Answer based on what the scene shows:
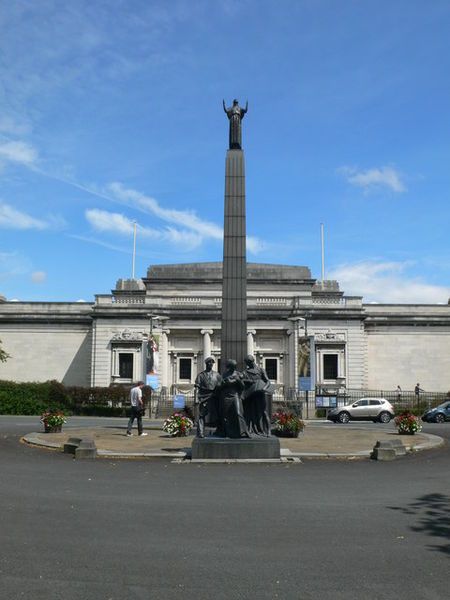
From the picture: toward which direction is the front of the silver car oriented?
to the viewer's left

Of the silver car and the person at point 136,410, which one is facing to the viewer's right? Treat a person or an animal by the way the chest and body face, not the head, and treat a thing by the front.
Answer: the person

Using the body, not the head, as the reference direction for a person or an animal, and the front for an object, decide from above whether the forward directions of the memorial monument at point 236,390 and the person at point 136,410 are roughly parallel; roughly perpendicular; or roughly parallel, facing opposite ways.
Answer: roughly perpendicular

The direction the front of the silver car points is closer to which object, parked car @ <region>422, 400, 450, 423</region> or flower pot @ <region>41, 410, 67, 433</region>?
the flower pot

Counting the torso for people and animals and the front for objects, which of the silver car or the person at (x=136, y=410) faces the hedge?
the silver car

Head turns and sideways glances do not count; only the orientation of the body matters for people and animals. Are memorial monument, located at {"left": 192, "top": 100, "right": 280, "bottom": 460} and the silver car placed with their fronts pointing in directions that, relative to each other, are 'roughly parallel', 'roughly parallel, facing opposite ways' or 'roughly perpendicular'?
roughly perpendicular

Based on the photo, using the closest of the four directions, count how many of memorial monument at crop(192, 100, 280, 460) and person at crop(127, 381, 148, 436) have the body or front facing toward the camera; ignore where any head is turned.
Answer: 1

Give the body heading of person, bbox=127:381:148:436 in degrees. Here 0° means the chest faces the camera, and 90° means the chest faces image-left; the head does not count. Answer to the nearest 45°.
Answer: approximately 270°

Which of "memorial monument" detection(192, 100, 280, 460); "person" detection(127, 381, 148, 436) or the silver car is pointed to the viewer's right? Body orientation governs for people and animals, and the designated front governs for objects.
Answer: the person

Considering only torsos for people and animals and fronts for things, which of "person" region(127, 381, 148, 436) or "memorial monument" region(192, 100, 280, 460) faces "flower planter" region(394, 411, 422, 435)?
the person

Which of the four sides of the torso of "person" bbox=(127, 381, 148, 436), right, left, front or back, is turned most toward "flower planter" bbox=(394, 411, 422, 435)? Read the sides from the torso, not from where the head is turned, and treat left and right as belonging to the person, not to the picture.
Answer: front

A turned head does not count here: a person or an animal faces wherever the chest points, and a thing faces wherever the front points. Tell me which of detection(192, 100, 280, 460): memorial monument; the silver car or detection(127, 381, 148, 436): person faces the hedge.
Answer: the silver car

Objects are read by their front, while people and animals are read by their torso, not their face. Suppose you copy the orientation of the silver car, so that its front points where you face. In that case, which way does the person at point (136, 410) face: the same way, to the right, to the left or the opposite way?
the opposite way
